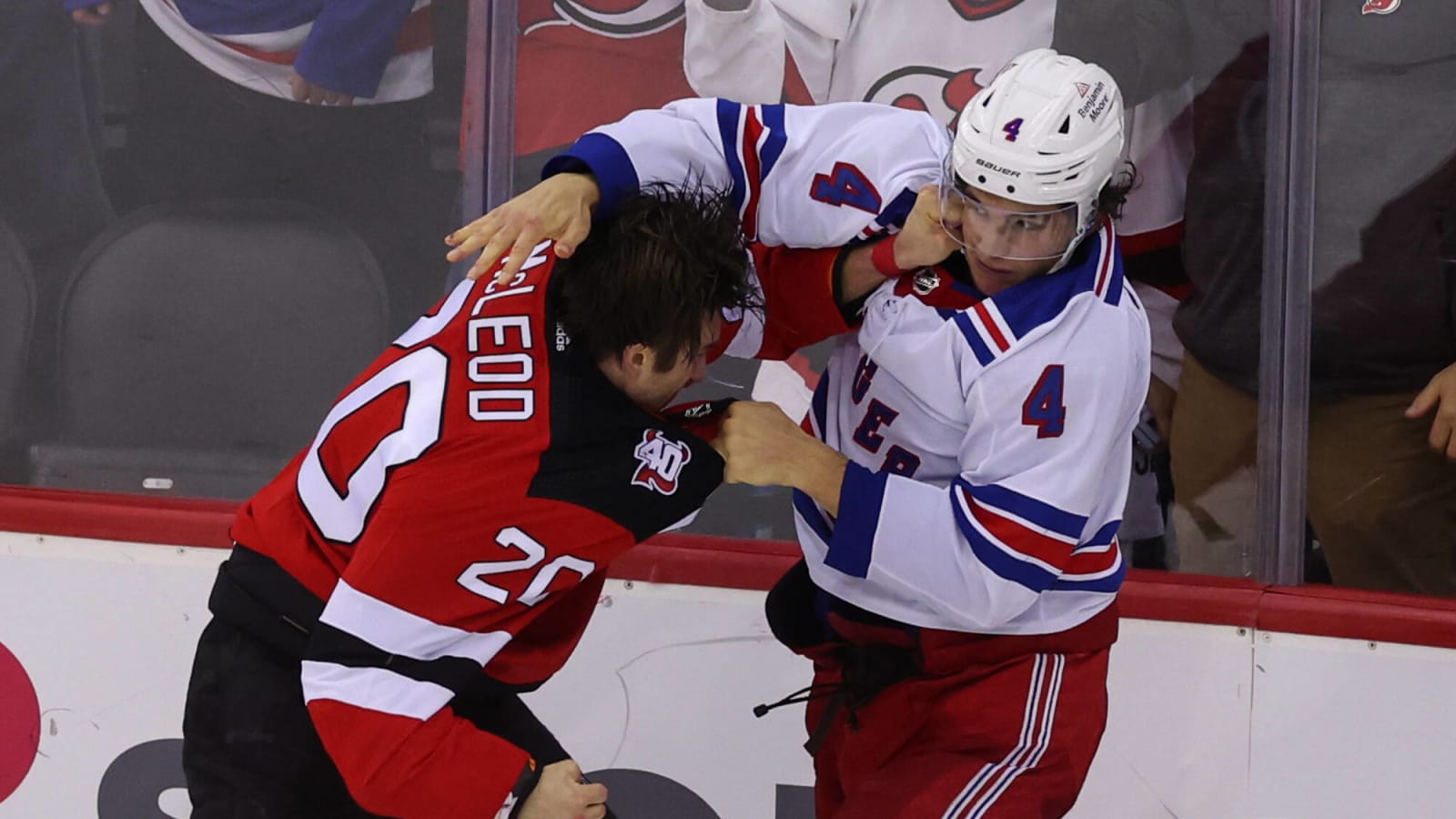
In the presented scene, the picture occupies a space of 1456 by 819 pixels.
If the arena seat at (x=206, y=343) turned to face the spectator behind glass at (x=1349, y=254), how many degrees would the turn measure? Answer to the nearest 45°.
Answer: approximately 45° to its left

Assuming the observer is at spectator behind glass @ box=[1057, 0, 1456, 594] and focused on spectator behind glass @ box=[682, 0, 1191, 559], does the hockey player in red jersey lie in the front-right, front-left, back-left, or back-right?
front-left

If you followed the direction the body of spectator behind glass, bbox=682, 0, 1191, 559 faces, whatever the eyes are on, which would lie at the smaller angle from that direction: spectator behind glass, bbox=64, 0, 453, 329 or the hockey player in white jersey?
the hockey player in white jersey

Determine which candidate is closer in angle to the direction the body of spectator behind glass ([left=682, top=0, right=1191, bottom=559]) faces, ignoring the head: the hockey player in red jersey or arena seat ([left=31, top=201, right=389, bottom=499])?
the hockey player in red jersey

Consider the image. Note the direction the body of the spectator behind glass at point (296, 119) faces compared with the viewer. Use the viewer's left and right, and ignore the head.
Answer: facing the viewer

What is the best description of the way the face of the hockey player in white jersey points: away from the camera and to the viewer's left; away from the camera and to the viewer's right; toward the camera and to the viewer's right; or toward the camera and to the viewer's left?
toward the camera and to the viewer's left

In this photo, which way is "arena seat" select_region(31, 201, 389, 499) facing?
toward the camera

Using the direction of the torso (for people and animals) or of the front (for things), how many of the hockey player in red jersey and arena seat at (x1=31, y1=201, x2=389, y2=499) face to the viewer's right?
1

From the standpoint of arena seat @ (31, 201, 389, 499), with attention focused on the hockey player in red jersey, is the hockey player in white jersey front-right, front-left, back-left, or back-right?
front-left

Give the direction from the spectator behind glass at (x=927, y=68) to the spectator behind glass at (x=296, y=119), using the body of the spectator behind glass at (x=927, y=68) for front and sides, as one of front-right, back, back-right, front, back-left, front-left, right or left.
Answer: right

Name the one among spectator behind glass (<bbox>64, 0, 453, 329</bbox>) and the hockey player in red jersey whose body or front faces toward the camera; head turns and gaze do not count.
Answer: the spectator behind glass

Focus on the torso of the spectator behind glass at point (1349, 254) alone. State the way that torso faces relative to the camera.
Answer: toward the camera

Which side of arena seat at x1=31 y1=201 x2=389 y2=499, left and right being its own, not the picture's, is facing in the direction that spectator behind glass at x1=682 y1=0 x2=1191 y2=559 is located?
left

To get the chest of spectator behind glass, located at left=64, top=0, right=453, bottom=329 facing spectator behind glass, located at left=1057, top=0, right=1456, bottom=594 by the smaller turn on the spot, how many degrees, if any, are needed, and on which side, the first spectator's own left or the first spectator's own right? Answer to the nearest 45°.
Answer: approximately 45° to the first spectator's own left

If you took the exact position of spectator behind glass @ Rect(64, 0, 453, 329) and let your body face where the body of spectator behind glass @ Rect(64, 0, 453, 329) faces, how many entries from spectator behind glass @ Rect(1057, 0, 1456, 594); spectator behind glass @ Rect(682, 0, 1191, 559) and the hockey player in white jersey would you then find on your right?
0

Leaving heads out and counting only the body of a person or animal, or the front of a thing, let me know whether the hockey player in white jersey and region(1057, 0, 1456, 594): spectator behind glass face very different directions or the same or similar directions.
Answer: same or similar directions

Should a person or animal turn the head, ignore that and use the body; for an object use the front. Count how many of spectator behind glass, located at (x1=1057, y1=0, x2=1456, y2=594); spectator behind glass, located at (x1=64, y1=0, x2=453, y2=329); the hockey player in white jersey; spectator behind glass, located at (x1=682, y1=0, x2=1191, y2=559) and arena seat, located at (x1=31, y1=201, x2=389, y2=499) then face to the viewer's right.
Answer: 0

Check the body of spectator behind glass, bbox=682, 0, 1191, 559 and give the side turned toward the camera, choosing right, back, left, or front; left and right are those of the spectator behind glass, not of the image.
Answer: front
